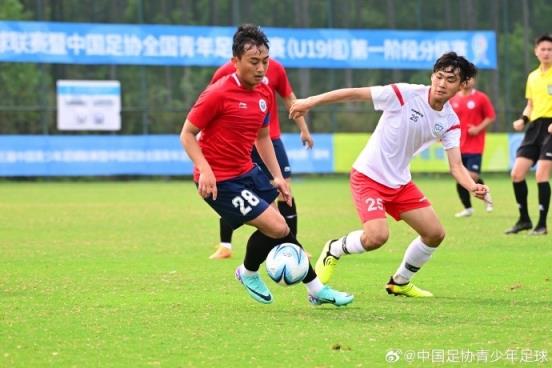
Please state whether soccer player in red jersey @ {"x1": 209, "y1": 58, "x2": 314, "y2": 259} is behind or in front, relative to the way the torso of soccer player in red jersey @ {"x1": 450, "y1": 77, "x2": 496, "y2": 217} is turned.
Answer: in front

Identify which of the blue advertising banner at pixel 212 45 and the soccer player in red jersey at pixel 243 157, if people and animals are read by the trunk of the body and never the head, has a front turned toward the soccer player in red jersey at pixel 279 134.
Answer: the blue advertising banner

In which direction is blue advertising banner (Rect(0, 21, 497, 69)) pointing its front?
toward the camera

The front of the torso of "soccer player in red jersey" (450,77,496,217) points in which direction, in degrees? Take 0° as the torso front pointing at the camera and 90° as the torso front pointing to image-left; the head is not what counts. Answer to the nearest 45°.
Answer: approximately 45°

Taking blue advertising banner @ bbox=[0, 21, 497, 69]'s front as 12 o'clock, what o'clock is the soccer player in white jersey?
The soccer player in white jersey is roughly at 12 o'clock from the blue advertising banner.

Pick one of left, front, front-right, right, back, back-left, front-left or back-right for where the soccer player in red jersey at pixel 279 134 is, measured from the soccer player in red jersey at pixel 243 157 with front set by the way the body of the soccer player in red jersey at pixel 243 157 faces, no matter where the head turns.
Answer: back-left

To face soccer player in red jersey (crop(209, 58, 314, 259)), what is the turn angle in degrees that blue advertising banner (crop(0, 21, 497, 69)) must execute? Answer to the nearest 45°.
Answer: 0° — it already faces them

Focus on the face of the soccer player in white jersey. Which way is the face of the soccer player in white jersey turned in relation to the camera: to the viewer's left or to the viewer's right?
to the viewer's left

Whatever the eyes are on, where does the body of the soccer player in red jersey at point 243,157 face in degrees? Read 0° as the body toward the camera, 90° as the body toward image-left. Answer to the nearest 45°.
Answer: approximately 315°

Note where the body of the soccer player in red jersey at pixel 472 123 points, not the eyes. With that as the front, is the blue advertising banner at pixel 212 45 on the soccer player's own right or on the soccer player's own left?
on the soccer player's own right
